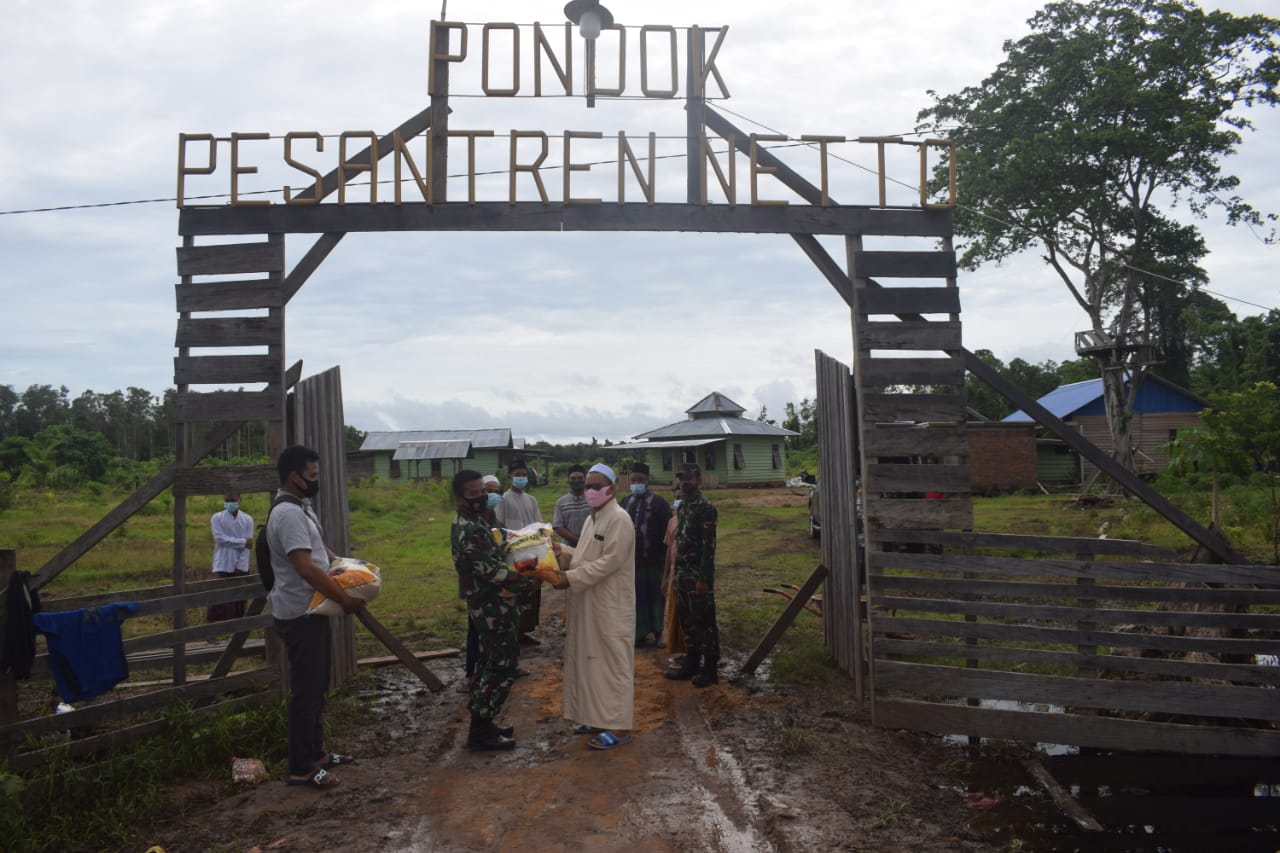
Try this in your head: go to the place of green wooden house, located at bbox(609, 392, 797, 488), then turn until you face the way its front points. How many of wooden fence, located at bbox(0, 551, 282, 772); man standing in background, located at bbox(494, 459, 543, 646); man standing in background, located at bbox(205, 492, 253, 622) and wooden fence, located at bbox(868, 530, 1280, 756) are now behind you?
0

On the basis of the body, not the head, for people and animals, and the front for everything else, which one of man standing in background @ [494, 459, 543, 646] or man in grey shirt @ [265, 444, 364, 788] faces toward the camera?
the man standing in background

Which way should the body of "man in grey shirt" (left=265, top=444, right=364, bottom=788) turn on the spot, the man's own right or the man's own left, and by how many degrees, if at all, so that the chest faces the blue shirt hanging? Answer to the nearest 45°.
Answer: approximately 135° to the man's own left

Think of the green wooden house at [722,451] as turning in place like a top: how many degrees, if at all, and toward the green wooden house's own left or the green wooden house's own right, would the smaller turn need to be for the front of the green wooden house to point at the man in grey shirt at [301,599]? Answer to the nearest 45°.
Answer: approximately 45° to the green wooden house's own left

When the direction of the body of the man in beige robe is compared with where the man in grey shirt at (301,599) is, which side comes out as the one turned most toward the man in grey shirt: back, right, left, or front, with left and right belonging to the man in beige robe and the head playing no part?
front

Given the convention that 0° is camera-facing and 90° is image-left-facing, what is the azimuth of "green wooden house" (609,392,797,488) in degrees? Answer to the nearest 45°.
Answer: approximately 45°

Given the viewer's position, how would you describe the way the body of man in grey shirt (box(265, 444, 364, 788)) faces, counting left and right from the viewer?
facing to the right of the viewer

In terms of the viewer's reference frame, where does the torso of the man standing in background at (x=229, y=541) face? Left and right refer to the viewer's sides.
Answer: facing the viewer

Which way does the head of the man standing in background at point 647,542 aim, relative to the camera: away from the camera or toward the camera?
toward the camera

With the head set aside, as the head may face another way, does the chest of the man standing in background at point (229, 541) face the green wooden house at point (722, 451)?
no

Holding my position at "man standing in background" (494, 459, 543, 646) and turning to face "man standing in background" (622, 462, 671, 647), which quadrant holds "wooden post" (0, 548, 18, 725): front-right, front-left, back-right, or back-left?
back-right

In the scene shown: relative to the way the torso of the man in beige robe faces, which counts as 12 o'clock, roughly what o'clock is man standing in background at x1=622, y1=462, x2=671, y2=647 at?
The man standing in background is roughly at 5 o'clock from the man in beige robe.

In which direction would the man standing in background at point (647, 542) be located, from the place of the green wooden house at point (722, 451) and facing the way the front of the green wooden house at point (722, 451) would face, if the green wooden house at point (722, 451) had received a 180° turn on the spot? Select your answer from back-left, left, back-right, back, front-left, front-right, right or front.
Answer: back-right

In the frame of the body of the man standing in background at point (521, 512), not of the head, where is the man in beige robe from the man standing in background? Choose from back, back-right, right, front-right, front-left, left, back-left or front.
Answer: front

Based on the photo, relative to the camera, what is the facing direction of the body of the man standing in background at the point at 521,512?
toward the camera

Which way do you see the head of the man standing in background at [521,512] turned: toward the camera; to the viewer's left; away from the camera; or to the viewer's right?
toward the camera

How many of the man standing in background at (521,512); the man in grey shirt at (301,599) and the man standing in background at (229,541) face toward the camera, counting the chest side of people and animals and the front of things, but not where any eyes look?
2

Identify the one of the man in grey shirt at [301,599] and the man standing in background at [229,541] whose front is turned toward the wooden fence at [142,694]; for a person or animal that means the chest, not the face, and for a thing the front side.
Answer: the man standing in background

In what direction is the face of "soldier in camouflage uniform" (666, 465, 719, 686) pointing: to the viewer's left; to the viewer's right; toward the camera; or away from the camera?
toward the camera

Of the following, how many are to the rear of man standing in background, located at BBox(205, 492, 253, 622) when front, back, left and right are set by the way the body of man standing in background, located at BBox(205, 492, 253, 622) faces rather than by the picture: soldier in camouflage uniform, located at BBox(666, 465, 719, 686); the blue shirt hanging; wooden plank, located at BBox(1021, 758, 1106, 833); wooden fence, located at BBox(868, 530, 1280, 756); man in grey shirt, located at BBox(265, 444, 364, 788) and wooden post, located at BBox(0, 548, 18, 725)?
0

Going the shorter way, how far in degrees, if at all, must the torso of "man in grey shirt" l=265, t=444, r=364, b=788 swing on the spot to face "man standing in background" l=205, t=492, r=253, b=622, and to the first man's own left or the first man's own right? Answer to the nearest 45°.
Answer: approximately 90° to the first man's own left
